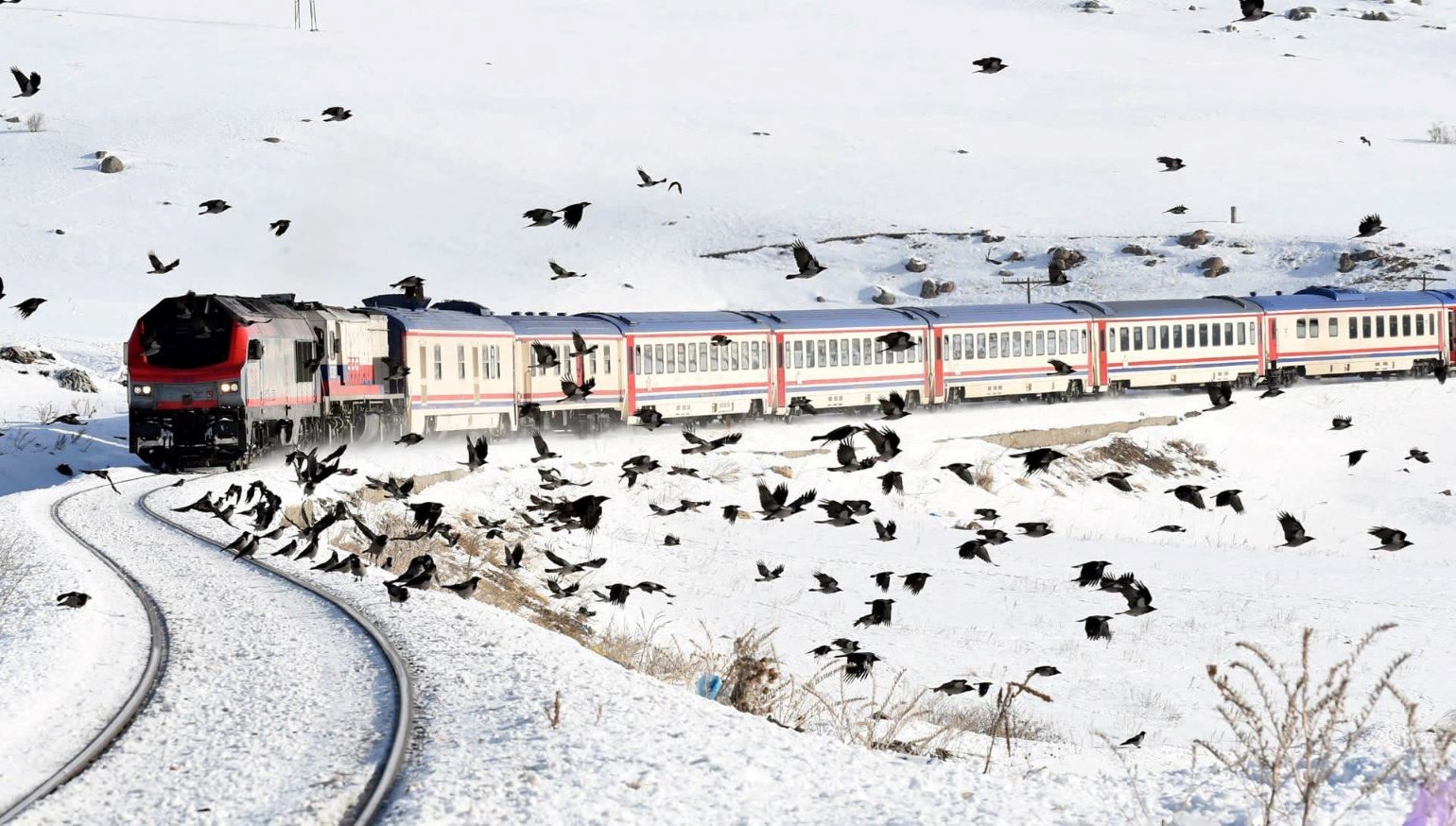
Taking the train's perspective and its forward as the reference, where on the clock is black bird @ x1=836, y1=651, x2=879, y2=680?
The black bird is roughly at 10 o'clock from the train.

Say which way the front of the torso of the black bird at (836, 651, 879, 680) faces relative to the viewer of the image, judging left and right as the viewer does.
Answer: facing to the right of the viewer

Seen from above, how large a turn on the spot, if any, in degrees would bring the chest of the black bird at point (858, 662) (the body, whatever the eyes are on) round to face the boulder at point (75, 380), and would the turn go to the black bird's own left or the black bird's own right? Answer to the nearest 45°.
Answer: approximately 135° to the black bird's own left

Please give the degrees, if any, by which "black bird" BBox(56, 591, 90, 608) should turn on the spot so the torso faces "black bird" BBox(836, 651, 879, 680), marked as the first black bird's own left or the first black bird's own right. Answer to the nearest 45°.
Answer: approximately 45° to the first black bird's own right

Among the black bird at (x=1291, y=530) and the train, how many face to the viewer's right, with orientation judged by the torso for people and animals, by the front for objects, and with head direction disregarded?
1

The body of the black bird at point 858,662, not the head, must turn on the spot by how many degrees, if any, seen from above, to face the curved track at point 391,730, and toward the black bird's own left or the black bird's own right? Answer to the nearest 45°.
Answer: approximately 135° to the black bird's own right

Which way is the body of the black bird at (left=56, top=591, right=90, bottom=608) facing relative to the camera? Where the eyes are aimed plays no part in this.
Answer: to the viewer's right

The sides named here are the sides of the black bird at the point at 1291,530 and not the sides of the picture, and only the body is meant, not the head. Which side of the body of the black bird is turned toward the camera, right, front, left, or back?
right
